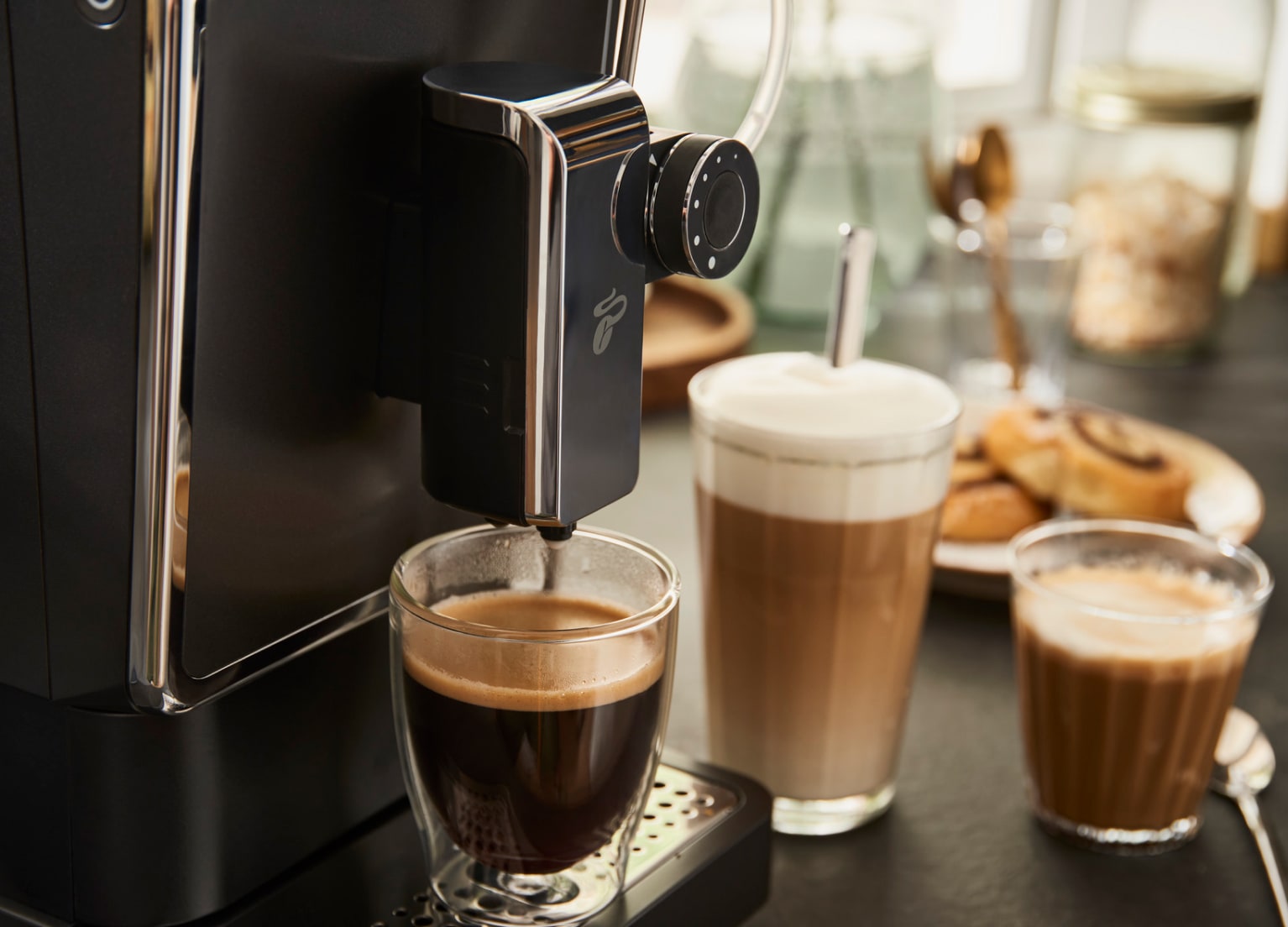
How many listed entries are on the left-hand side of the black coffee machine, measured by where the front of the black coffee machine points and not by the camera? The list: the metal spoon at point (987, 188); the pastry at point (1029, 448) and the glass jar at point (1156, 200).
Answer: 3

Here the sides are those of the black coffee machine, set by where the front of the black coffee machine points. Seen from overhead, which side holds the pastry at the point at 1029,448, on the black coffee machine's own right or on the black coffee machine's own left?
on the black coffee machine's own left

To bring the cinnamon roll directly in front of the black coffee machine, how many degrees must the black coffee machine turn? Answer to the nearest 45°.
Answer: approximately 90° to its left

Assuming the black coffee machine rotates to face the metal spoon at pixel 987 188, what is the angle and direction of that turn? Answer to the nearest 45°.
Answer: approximately 90° to its left

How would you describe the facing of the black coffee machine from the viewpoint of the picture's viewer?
facing the viewer and to the right of the viewer

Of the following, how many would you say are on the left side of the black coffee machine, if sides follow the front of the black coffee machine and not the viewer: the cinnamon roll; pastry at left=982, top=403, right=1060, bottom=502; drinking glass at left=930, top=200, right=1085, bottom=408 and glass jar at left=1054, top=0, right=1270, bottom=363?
4
